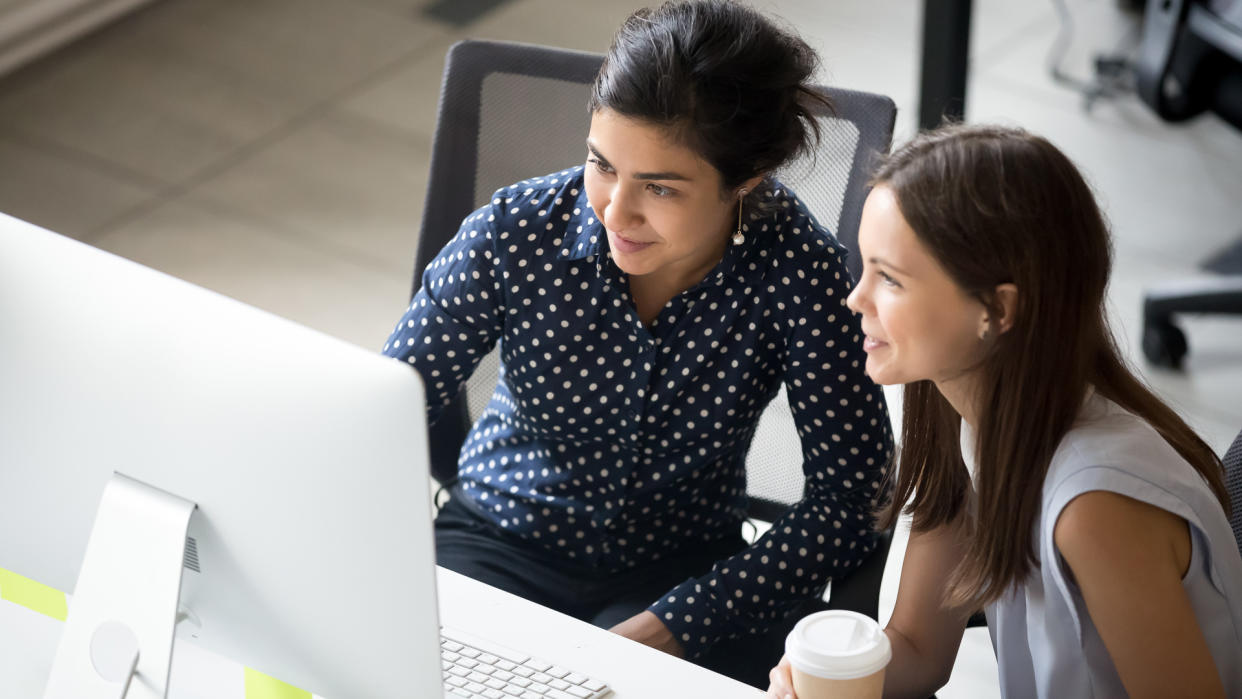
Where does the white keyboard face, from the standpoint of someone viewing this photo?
facing away from the viewer and to the right of the viewer

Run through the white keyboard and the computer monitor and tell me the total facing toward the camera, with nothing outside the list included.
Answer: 0

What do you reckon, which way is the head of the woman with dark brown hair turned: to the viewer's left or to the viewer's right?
to the viewer's left

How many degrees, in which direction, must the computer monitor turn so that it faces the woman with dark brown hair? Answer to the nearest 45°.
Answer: approximately 45° to its right

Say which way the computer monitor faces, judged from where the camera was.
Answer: facing away from the viewer and to the right of the viewer
